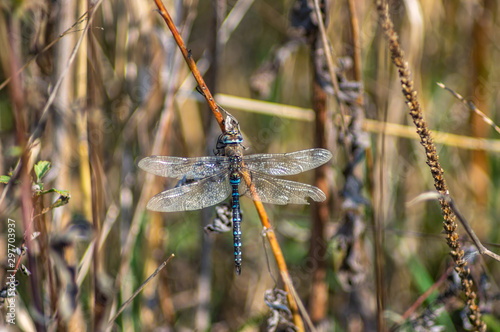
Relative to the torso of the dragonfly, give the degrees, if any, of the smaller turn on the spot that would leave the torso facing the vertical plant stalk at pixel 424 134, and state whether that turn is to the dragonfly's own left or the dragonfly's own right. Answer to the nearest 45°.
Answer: approximately 135° to the dragonfly's own right

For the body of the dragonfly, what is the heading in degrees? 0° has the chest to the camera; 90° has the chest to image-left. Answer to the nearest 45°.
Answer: approximately 180°
